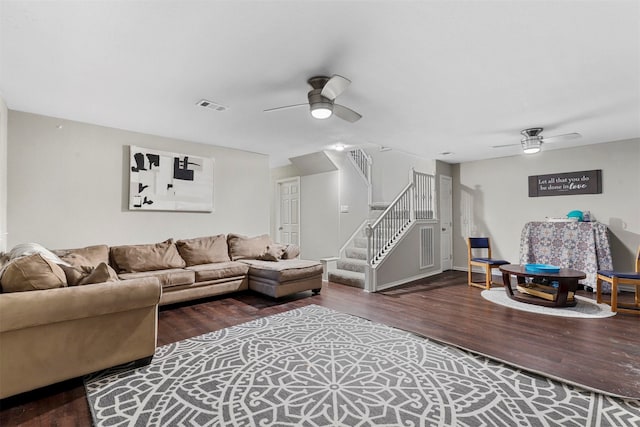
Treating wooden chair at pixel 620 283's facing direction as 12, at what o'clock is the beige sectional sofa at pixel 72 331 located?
The beige sectional sofa is roughly at 10 o'clock from the wooden chair.

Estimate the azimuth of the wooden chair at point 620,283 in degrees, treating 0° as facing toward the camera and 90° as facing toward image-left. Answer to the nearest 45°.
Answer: approximately 90°

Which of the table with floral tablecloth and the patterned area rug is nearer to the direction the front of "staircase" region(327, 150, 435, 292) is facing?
the patterned area rug

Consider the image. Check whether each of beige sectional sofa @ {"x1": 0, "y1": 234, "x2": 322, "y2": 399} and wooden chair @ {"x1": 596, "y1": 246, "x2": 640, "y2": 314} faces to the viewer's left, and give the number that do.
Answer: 1

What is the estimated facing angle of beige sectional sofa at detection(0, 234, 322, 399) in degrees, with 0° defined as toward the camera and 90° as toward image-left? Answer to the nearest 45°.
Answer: approximately 315°

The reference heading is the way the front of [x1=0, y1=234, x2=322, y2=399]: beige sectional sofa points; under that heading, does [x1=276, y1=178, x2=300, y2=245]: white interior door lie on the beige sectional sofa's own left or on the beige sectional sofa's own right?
on the beige sectional sofa's own left

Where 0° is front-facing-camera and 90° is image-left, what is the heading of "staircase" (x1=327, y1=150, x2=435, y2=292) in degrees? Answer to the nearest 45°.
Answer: approximately 45°

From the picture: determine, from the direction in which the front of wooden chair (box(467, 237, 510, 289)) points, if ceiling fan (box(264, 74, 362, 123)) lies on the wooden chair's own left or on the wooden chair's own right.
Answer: on the wooden chair's own right
